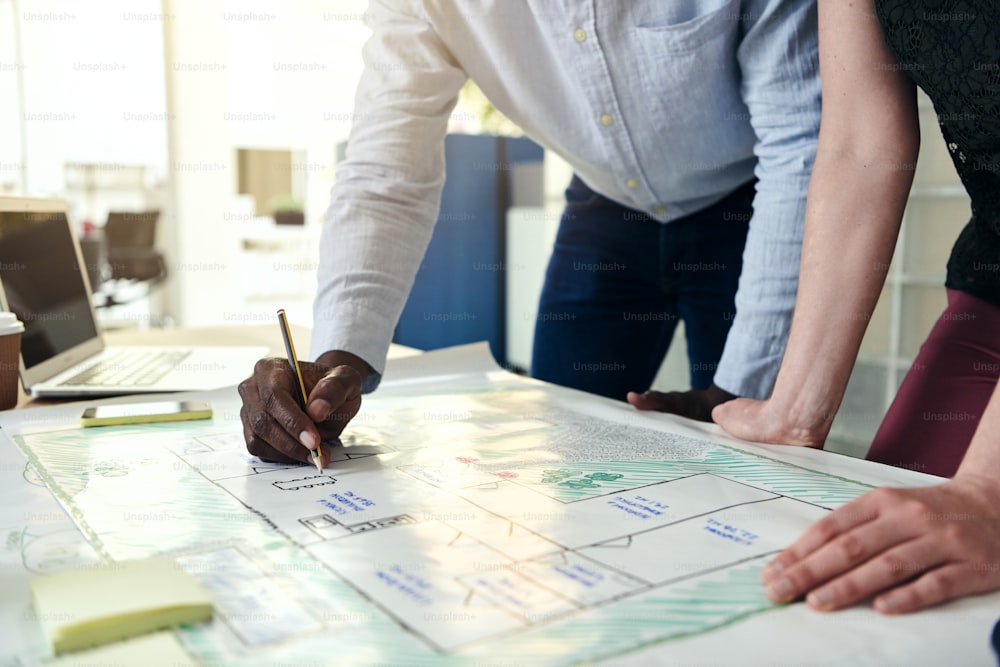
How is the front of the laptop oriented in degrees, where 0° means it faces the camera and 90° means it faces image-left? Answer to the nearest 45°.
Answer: approximately 270°

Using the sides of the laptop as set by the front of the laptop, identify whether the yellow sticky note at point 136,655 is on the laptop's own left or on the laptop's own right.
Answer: on the laptop's own right

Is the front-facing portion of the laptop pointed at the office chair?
no

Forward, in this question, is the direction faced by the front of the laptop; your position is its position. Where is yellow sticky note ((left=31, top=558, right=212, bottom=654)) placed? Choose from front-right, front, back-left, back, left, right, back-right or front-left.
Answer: right
